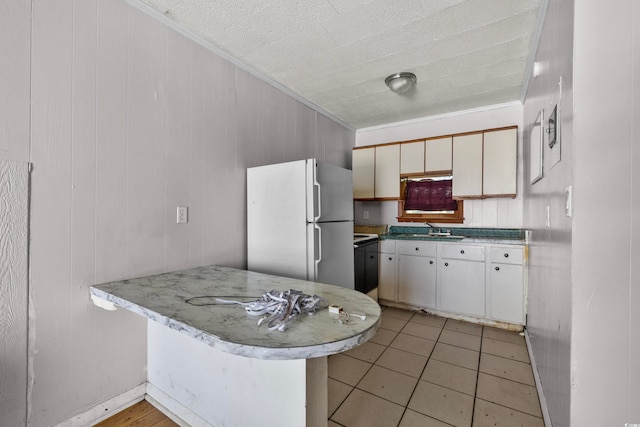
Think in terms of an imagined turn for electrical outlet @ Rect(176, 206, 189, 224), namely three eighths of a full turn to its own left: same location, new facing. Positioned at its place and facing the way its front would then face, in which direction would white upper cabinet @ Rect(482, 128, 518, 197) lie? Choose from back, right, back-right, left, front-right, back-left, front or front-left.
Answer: right

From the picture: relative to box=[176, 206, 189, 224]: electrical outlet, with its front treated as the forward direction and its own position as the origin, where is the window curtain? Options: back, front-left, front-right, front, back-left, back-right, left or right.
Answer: front-left

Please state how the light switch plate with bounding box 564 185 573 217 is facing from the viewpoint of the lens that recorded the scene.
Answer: facing to the left of the viewer

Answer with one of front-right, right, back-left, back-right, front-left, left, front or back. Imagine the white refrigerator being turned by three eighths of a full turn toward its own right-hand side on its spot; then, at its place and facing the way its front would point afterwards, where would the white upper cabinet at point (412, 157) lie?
back-right

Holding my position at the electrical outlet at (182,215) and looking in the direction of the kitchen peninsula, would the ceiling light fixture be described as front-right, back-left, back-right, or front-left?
front-left

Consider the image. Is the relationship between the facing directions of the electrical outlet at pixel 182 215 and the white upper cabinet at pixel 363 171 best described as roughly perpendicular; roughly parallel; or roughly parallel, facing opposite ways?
roughly perpendicular

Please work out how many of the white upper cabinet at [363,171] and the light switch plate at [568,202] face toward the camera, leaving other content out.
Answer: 1

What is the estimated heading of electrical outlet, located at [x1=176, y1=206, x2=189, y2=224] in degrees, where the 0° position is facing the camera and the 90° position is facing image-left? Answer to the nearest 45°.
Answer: approximately 315°

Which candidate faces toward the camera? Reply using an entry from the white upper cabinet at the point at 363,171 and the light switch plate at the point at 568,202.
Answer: the white upper cabinet

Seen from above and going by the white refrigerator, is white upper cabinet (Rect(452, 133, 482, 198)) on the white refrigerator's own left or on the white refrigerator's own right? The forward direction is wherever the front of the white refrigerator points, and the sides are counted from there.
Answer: on the white refrigerator's own left

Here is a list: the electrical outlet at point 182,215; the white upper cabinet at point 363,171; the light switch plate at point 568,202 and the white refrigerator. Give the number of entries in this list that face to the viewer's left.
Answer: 1

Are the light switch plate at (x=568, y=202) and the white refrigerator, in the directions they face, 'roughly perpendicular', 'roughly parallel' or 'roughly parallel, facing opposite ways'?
roughly parallel, facing opposite ways

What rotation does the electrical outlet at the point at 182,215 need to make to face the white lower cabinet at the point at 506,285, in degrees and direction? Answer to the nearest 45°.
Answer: approximately 45° to its left

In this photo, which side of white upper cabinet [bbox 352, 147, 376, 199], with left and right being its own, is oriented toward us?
front

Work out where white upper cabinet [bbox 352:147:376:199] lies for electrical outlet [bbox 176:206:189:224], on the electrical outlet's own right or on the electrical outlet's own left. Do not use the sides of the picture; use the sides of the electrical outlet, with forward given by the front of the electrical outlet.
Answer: on the electrical outlet's own left

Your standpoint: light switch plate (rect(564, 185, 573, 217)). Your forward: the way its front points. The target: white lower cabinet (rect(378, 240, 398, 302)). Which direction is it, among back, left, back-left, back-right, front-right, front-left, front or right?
front-right
